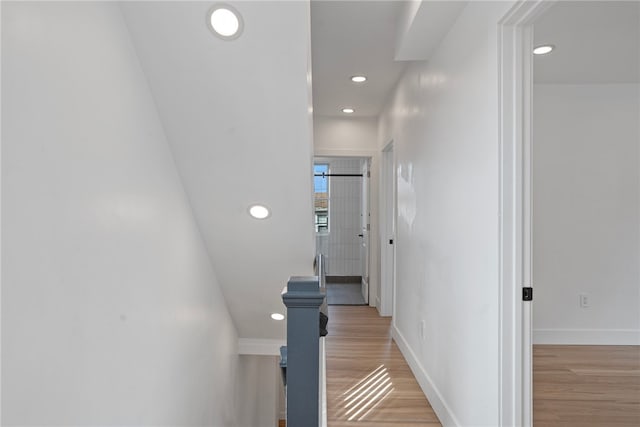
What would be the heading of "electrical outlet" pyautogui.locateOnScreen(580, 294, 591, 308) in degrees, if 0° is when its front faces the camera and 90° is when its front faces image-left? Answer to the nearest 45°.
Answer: approximately 0°

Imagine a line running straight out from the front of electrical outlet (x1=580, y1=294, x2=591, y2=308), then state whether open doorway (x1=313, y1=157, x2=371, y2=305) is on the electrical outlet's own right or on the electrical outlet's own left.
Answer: on the electrical outlet's own right

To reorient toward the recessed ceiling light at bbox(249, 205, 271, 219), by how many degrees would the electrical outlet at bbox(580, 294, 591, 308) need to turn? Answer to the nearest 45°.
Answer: approximately 45° to its right

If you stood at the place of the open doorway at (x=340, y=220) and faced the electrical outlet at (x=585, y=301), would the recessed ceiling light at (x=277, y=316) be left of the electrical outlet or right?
right

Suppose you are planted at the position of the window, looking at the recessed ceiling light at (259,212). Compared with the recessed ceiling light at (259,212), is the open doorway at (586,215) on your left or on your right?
left

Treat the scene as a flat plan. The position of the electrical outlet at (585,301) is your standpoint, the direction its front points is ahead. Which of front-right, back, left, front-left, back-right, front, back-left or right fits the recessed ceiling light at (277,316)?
front-right

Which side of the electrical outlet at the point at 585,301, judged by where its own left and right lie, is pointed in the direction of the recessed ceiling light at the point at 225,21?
right

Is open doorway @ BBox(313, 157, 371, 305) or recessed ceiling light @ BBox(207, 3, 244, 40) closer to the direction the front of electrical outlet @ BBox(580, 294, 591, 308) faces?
the recessed ceiling light

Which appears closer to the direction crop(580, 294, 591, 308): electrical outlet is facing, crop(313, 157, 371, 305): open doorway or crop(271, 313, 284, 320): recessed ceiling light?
the recessed ceiling light
